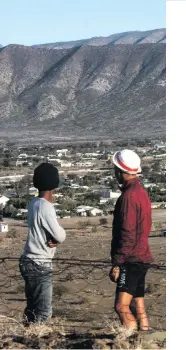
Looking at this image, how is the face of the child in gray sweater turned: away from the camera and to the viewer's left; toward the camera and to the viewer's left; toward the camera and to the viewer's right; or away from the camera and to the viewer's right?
away from the camera and to the viewer's right

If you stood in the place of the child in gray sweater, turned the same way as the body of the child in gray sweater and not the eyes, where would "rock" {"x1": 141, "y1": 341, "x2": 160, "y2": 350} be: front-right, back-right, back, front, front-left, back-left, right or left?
right

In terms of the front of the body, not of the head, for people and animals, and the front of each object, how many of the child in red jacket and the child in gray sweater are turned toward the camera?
0

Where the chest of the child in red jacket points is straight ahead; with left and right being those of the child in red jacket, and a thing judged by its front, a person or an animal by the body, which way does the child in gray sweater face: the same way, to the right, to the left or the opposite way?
to the right

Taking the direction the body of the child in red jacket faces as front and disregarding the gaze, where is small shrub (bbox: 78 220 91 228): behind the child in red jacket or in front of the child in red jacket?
in front

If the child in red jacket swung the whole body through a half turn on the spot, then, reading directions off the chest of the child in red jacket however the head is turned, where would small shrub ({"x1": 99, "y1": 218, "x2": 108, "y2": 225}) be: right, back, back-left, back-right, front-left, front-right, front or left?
back-left

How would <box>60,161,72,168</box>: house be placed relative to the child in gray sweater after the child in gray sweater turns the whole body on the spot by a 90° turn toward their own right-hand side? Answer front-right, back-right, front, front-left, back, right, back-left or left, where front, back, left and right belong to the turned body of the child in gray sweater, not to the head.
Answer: back-left

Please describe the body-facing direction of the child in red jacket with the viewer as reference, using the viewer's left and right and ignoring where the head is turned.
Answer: facing away from the viewer and to the left of the viewer

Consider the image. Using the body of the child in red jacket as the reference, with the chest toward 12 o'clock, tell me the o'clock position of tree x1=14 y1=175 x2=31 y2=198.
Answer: The tree is roughly at 1 o'clock from the child in red jacket.

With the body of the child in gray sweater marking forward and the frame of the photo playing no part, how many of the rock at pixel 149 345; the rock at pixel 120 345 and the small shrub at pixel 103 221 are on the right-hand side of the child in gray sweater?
2

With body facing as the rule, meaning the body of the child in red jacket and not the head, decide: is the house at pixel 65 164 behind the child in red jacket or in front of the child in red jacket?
in front

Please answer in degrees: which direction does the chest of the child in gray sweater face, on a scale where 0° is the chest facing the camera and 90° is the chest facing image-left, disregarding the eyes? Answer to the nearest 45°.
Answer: approximately 225°
